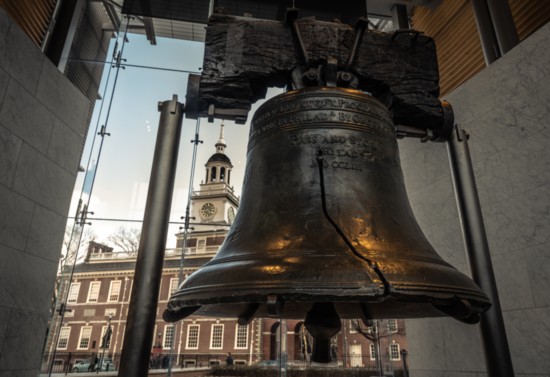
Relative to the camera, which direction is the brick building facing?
toward the camera

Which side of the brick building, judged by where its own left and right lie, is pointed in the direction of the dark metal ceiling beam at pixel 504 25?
front

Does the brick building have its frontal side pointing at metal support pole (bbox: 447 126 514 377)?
yes

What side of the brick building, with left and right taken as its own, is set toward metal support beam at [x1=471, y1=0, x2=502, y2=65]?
front

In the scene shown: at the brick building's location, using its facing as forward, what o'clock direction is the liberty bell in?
The liberty bell is roughly at 12 o'clock from the brick building.
